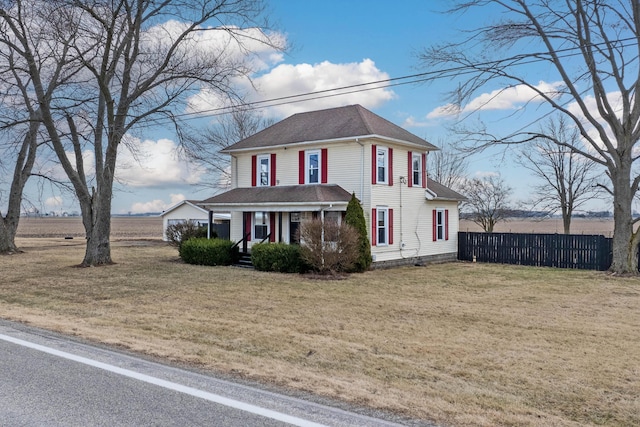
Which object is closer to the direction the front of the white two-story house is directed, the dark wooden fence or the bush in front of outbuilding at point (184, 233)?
the bush in front of outbuilding

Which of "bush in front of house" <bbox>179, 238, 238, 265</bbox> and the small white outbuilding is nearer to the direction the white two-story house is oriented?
the bush in front of house

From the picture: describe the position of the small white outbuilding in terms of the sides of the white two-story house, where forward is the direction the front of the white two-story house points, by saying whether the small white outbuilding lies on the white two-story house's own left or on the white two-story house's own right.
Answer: on the white two-story house's own right

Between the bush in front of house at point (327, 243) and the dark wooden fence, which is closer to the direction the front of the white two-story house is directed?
the bush in front of house

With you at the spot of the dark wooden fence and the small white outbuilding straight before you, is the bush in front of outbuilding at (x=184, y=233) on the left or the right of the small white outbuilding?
left

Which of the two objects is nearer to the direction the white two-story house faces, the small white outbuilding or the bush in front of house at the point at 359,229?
the bush in front of house

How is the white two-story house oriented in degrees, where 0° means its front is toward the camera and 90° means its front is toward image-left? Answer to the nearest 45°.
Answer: approximately 45°

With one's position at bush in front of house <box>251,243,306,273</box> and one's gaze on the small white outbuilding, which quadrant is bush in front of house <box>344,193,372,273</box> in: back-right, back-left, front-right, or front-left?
back-right

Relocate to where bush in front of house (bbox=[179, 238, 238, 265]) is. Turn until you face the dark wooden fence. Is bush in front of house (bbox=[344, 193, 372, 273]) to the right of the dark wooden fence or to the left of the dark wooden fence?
right

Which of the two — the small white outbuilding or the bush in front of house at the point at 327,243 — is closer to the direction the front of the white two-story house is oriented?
the bush in front of house

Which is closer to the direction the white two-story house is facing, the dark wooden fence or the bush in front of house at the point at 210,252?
the bush in front of house

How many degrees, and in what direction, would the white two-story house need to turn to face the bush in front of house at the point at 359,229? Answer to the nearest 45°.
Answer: approximately 45° to its left

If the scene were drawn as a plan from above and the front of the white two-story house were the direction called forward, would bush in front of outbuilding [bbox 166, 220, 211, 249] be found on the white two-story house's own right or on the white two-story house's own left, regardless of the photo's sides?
on the white two-story house's own right

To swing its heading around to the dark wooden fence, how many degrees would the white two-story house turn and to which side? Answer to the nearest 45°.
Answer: approximately 135° to its left
